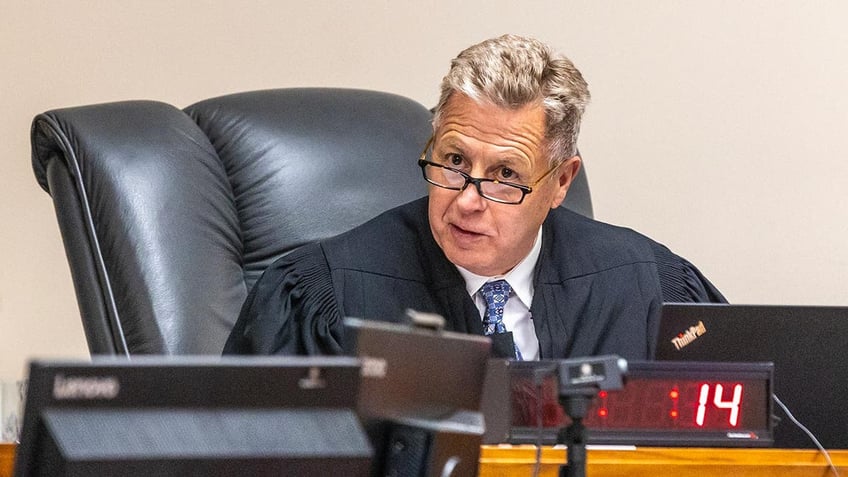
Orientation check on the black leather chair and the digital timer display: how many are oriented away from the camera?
0

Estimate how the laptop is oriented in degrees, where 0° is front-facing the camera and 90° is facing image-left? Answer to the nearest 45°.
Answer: approximately 180°

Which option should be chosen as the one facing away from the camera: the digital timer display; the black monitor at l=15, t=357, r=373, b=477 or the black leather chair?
the black monitor

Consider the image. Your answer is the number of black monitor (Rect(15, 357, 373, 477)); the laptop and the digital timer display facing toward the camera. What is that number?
1

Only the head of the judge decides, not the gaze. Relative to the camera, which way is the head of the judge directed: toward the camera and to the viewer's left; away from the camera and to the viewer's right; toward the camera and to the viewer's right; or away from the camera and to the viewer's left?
toward the camera and to the viewer's left

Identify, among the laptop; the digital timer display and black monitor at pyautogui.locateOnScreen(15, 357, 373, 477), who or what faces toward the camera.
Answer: the digital timer display

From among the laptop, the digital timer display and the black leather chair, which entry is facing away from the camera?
the laptop

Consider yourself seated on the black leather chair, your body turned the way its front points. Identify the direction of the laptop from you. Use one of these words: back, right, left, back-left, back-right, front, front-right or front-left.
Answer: front

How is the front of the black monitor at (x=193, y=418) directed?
away from the camera

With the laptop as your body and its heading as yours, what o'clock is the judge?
The judge is roughly at 10 o'clock from the laptop.

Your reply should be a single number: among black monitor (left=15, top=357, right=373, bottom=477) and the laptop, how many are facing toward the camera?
0

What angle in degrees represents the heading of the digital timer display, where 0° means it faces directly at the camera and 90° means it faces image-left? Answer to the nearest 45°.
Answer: approximately 0°

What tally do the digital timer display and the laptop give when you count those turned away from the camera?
1
